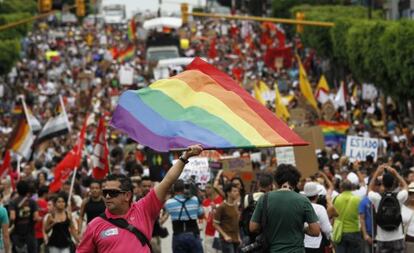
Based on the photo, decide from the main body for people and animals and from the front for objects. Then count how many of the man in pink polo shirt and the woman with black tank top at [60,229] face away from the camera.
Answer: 0

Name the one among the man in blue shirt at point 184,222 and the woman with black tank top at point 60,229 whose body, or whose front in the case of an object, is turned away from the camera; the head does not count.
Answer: the man in blue shirt

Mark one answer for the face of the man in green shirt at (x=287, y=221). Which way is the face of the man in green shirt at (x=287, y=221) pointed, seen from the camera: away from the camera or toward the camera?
away from the camera

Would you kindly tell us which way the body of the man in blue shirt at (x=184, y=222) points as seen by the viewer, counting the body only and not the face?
away from the camera

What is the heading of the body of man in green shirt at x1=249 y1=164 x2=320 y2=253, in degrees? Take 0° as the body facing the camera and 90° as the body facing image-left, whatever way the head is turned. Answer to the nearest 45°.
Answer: approximately 180°

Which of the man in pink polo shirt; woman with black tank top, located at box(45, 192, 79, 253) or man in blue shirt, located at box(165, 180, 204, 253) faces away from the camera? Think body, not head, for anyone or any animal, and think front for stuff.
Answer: the man in blue shirt

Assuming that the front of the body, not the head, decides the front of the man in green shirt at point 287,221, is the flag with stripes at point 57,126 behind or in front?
in front

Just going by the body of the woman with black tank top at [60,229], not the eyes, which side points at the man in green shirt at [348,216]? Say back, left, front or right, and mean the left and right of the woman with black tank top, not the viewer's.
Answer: left

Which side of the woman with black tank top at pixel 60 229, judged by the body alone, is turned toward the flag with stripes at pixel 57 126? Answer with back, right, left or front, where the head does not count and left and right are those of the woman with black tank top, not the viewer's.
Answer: back

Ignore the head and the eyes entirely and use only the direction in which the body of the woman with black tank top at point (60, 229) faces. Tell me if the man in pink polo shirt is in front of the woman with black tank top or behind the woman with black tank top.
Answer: in front

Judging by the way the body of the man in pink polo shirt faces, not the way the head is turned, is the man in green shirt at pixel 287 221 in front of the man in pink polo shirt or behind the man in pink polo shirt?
behind

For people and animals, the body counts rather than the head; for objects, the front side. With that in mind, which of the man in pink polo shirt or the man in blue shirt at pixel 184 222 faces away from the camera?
the man in blue shirt
